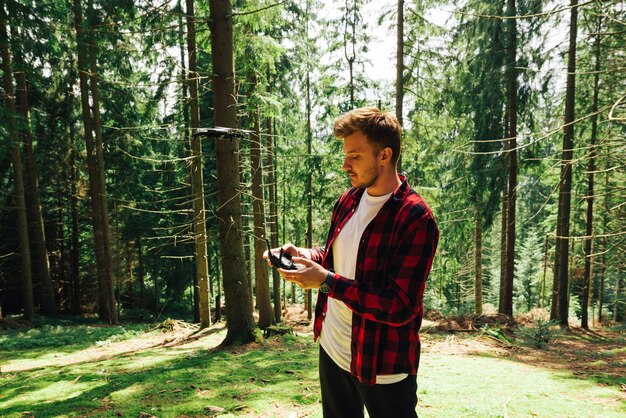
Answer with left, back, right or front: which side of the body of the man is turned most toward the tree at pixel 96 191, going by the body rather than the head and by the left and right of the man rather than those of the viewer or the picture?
right

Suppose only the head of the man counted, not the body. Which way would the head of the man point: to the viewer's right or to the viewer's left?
to the viewer's left

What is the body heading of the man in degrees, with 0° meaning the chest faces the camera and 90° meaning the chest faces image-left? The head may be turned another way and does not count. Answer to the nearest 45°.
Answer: approximately 45°
